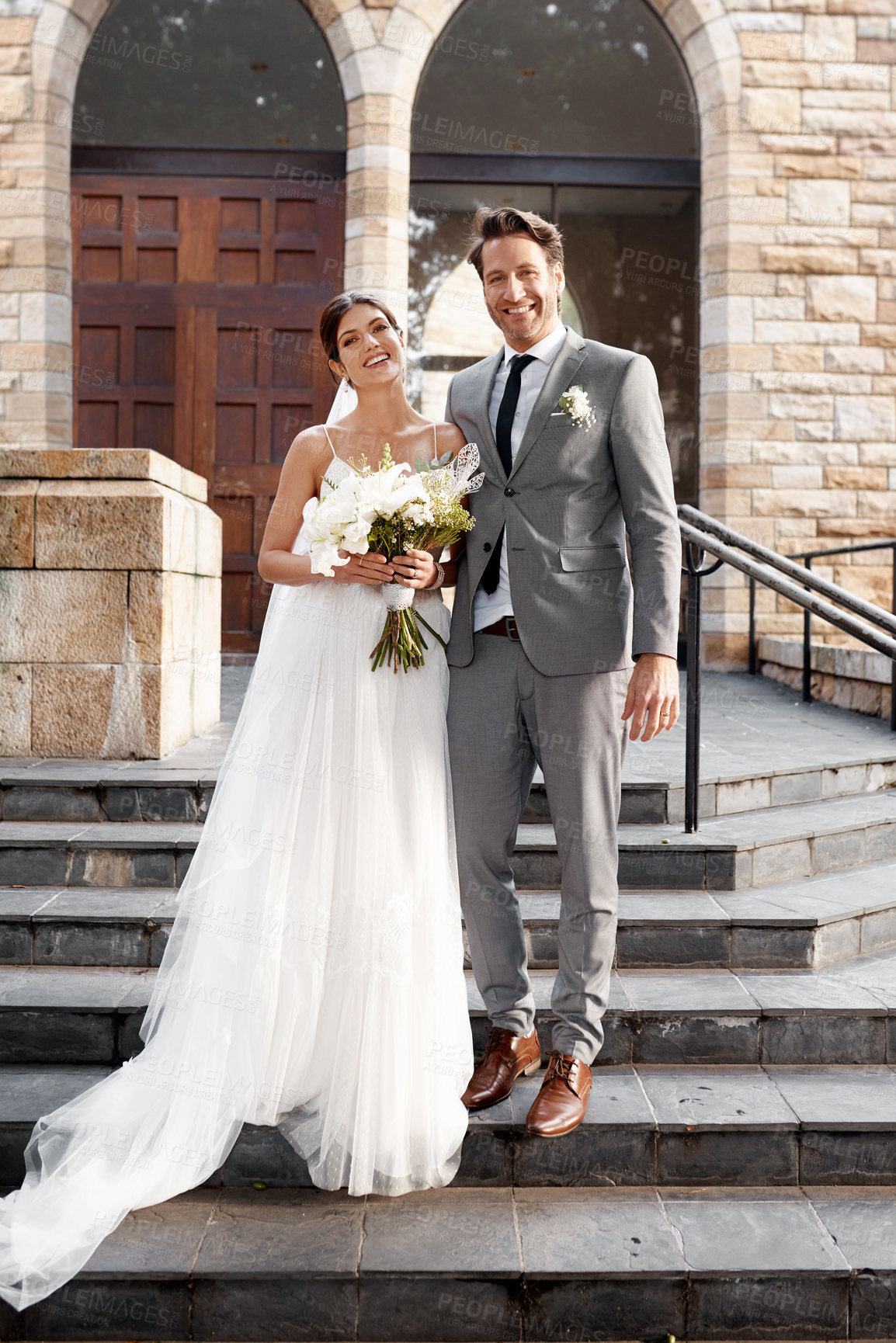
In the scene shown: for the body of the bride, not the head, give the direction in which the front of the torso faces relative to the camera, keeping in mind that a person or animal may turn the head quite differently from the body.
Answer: toward the camera

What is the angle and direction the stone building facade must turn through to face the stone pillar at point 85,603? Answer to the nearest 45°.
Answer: approximately 45° to its right

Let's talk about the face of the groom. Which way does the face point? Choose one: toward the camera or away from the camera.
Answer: toward the camera

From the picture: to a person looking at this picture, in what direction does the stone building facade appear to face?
facing the viewer

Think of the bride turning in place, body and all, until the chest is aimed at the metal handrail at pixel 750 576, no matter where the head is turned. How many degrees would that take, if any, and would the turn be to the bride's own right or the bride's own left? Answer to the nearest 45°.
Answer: approximately 135° to the bride's own left

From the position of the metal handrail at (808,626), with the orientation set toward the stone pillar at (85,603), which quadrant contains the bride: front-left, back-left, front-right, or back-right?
front-left

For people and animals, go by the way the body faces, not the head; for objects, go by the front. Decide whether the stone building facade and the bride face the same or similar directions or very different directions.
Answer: same or similar directions

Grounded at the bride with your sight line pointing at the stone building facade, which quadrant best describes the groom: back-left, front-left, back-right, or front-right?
front-right

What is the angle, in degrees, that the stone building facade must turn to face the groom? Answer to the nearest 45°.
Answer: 0° — it already faces them

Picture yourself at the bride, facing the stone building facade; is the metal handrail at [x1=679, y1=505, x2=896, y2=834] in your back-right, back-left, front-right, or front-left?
front-right

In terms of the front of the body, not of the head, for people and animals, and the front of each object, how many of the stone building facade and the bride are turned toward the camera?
2
